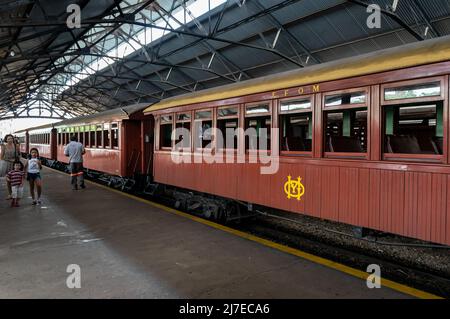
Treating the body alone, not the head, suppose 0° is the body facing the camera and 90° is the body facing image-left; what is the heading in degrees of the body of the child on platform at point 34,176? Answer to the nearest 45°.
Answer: approximately 0°

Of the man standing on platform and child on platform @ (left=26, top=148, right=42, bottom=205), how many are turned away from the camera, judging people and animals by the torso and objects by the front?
1

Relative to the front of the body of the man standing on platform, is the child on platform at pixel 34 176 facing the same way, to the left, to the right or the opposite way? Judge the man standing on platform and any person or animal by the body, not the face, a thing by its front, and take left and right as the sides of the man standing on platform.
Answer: the opposite way

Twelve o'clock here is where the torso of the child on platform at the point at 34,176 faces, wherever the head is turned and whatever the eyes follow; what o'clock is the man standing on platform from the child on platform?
The man standing on platform is roughly at 7 o'clock from the child on platform.

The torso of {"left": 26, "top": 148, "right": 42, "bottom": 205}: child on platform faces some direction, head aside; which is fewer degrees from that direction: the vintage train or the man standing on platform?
the vintage train

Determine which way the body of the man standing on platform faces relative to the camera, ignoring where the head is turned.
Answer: away from the camera

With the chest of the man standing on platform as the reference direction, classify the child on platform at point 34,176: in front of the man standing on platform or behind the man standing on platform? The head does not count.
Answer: behind

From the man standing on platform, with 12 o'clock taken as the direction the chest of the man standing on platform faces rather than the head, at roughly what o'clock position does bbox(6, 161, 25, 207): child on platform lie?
The child on platform is roughly at 7 o'clock from the man standing on platform.
